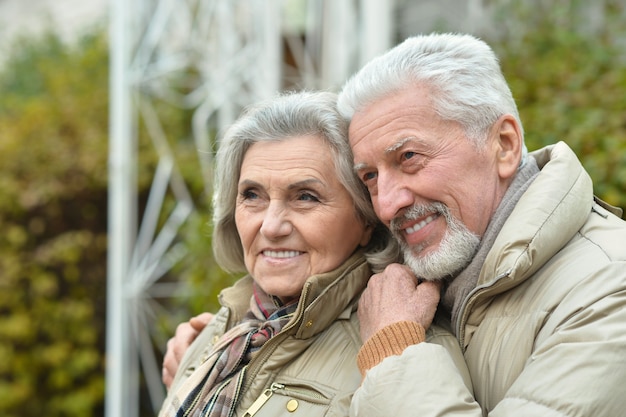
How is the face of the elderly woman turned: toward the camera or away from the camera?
toward the camera

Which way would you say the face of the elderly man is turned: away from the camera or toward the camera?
toward the camera

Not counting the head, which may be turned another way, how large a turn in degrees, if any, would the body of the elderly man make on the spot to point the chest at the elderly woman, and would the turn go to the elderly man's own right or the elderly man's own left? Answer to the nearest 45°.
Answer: approximately 45° to the elderly man's own right

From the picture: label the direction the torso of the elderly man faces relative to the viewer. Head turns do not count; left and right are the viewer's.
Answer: facing the viewer and to the left of the viewer

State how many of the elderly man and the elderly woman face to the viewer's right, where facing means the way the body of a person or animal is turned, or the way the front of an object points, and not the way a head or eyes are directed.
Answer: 0

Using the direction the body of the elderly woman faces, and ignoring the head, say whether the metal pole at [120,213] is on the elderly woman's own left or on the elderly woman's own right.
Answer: on the elderly woman's own right

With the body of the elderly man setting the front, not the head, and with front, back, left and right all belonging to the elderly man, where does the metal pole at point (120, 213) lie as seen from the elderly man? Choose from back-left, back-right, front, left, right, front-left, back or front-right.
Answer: right

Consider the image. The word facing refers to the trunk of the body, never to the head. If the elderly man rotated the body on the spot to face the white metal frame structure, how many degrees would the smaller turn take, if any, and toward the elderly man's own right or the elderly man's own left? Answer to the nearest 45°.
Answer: approximately 90° to the elderly man's own right

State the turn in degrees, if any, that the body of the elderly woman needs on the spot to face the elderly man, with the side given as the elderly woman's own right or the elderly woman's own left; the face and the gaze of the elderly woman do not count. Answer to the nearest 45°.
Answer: approximately 90° to the elderly woman's own left

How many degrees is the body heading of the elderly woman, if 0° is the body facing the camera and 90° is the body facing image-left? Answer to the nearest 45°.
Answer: approximately 45°

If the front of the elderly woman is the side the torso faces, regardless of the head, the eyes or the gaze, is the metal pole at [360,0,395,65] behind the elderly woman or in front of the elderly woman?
behind
